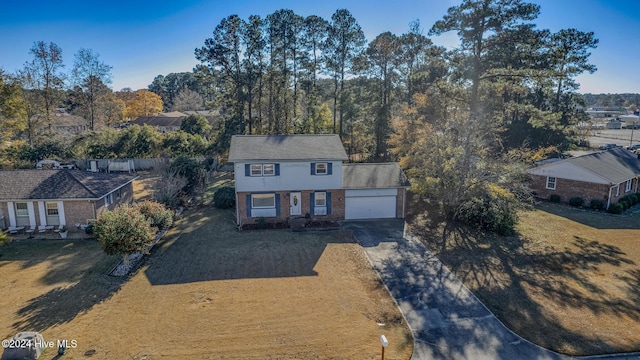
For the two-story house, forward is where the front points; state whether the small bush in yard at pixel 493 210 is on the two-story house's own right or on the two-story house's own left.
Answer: on the two-story house's own left

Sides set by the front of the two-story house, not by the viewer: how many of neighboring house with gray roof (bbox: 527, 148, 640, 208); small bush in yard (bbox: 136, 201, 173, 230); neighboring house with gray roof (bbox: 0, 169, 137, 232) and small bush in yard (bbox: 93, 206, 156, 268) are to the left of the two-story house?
1

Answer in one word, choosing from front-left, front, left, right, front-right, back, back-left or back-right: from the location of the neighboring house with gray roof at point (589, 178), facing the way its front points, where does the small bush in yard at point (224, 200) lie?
right

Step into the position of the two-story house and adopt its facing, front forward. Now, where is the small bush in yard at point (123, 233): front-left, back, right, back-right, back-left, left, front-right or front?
front-right

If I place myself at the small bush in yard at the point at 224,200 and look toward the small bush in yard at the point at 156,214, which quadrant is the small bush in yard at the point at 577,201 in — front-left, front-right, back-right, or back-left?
back-left

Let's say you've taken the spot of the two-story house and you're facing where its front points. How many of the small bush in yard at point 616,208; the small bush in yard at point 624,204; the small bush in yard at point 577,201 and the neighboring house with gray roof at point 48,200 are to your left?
3

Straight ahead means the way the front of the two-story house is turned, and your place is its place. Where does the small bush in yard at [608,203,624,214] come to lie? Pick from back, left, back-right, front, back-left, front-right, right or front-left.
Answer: left

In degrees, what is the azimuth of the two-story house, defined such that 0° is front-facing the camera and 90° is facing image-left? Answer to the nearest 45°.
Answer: approximately 0°

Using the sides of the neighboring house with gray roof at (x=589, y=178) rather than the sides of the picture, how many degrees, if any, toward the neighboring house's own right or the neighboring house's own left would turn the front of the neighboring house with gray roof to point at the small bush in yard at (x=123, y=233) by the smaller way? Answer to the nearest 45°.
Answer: approximately 90° to the neighboring house's own right

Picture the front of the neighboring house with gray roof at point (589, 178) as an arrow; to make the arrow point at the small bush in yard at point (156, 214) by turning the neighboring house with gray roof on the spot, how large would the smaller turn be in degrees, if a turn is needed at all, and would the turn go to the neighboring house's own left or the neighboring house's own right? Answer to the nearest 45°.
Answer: approximately 90° to the neighboring house's own right

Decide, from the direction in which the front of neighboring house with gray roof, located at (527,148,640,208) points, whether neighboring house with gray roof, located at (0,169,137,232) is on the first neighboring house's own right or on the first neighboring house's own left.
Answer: on the first neighboring house's own right

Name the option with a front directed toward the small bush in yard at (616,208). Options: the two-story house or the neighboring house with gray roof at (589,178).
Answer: the neighboring house with gray roof

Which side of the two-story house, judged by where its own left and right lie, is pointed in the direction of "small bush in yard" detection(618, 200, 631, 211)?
left

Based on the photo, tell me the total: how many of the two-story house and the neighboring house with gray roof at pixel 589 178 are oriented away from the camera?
0
